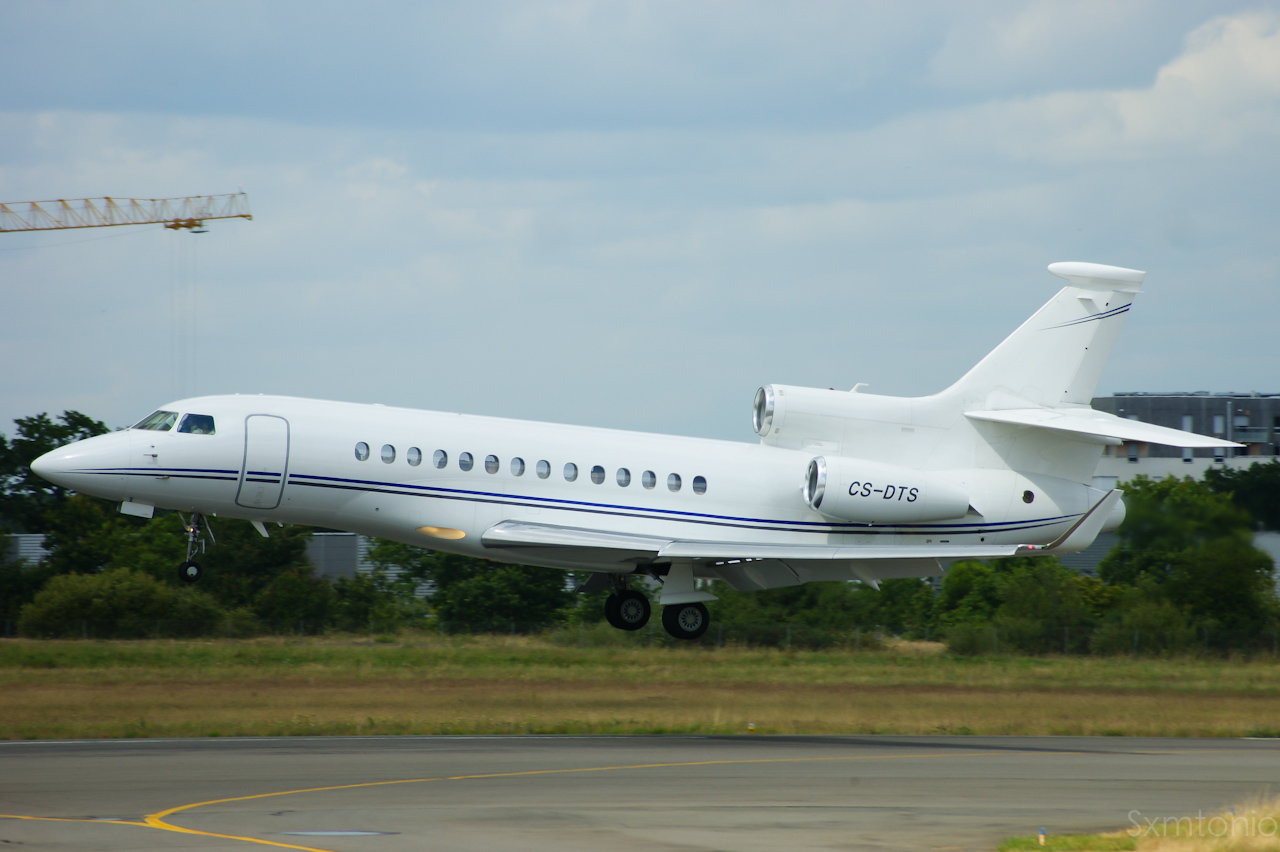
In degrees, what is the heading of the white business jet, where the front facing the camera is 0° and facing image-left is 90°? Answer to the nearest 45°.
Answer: approximately 90°

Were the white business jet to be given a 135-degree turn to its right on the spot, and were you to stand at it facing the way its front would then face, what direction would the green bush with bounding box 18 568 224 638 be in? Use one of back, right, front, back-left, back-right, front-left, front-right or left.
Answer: left

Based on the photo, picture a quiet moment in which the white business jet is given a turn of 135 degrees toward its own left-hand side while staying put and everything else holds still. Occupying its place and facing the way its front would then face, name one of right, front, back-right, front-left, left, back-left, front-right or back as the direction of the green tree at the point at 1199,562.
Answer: left

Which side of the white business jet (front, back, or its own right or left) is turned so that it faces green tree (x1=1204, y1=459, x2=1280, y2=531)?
right
